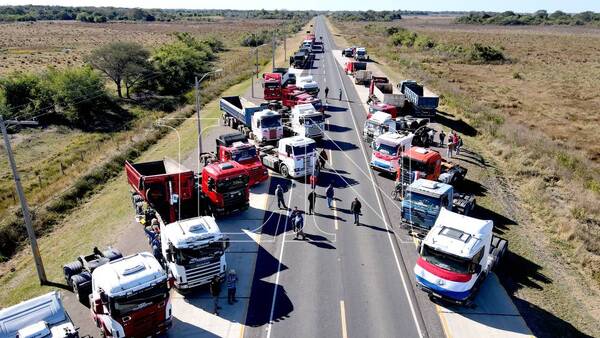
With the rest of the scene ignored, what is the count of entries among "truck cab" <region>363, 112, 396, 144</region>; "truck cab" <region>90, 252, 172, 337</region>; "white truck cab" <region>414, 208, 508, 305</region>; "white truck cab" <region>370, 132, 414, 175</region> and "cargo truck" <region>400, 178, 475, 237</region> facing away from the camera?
0

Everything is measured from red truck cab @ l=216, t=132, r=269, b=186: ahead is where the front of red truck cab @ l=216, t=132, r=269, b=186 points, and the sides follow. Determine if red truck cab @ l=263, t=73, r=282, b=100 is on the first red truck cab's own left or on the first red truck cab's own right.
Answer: on the first red truck cab's own left

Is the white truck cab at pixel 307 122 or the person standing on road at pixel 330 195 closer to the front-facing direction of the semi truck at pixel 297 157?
the person standing on road

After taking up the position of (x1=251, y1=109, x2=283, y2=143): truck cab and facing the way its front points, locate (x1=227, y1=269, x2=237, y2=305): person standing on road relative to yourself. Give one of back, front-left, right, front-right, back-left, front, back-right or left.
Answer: front-right

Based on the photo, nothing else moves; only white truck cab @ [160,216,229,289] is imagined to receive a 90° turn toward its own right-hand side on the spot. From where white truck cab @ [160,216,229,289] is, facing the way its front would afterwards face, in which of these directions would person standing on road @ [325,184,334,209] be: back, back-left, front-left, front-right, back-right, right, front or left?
back

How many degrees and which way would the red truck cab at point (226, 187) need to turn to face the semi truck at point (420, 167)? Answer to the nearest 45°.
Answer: approximately 45° to its left

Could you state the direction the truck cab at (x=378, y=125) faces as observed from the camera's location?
facing the viewer and to the left of the viewer

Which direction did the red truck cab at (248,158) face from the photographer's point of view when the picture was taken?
facing the viewer and to the right of the viewer

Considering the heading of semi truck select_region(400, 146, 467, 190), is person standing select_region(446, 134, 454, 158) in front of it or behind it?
behind

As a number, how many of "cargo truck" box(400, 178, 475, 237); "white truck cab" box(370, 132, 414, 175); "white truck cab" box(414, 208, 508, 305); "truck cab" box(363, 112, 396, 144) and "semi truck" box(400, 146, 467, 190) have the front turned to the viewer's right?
0

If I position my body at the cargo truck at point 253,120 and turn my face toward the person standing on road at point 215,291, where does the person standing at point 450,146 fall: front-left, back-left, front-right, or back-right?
front-left

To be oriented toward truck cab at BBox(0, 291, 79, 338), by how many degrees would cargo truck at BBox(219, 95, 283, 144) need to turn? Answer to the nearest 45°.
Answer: approximately 45° to its right

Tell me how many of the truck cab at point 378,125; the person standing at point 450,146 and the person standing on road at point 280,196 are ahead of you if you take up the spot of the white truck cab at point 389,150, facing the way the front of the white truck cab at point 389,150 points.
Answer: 1

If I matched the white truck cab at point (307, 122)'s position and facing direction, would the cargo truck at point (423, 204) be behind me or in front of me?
in front

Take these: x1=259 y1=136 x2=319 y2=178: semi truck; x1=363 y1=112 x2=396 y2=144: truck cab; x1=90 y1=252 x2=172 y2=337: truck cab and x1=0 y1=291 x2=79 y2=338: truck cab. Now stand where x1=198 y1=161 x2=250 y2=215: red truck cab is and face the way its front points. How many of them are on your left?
2

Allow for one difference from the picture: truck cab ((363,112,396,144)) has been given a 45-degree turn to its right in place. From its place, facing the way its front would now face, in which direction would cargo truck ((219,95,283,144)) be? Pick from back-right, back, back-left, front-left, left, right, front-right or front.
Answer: front

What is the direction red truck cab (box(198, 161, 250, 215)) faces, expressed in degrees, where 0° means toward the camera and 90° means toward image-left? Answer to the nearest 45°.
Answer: approximately 315°

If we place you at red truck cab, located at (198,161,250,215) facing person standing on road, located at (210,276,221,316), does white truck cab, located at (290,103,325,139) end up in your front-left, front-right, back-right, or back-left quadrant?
back-left

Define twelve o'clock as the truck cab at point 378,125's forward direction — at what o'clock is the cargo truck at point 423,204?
The cargo truck is roughly at 10 o'clock from the truck cab.

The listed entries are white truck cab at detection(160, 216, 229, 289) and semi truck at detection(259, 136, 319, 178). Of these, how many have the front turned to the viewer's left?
0
